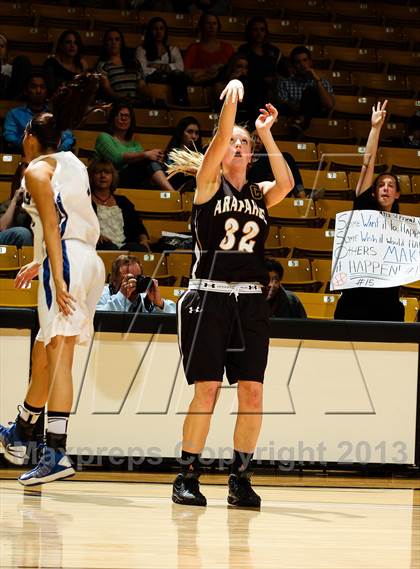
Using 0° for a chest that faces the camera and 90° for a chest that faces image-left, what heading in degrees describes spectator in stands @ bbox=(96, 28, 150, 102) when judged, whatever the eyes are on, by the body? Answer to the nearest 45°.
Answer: approximately 0°

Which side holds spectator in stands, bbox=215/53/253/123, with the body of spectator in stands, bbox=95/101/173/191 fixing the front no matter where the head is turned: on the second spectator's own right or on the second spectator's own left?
on the second spectator's own left

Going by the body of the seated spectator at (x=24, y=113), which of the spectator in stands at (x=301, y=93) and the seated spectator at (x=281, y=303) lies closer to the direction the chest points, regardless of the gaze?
the seated spectator

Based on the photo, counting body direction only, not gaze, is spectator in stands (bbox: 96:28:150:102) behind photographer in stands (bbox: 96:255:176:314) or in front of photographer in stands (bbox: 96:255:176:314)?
behind

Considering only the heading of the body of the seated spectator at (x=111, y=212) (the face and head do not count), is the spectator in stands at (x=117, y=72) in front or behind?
behind

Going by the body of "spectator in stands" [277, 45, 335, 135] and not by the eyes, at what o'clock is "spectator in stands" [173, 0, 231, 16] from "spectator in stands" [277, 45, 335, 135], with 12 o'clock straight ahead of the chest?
"spectator in stands" [173, 0, 231, 16] is roughly at 5 o'clock from "spectator in stands" [277, 45, 335, 135].

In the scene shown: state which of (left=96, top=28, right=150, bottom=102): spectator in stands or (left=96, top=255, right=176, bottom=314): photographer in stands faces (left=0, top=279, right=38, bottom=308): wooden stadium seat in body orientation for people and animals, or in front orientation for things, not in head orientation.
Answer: (left=96, top=28, right=150, bottom=102): spectator in stands
